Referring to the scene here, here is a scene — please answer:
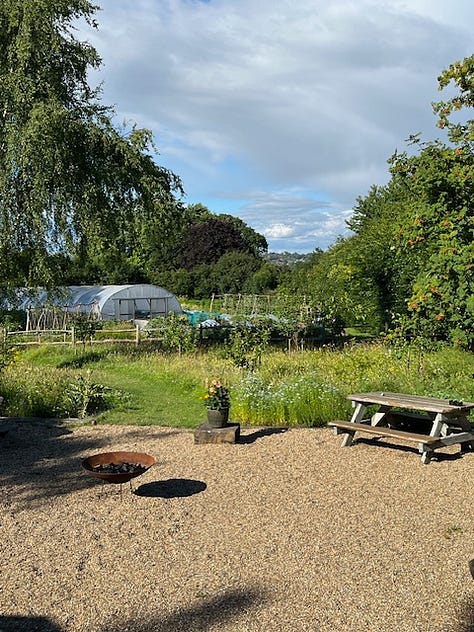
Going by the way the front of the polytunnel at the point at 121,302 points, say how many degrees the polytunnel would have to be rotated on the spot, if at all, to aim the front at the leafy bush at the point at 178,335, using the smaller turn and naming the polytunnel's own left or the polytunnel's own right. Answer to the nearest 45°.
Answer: approximately 45° to the polytunnel's own right

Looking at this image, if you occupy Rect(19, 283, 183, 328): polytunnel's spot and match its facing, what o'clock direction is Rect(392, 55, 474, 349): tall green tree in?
The tall green tree is roughly at 1 o'clock from the polytunnel.

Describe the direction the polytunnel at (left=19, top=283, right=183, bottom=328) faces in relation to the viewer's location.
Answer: facing the viewer and to the right of the viewer

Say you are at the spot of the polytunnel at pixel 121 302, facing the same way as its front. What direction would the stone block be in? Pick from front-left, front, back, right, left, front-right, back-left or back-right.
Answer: front-right

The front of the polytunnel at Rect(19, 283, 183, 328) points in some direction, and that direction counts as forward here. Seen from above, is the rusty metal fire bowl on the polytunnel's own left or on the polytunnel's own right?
on the polytunnel's own right

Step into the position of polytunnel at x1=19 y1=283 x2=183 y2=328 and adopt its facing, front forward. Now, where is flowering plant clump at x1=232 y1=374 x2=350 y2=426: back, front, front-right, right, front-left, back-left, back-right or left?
front-right

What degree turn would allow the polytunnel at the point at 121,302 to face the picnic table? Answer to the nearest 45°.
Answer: approximately 45° to its right

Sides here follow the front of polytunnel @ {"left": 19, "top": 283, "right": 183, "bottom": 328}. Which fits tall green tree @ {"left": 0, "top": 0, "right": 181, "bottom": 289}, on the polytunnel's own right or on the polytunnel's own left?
on the polytunnel's own right
